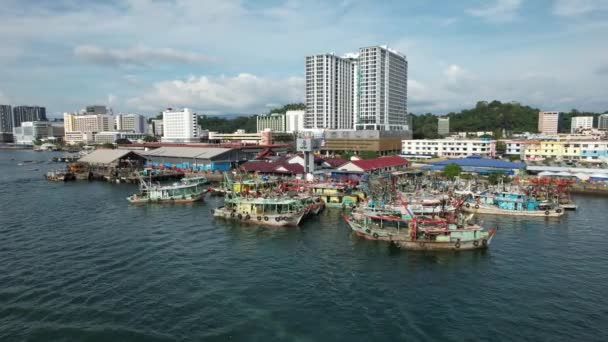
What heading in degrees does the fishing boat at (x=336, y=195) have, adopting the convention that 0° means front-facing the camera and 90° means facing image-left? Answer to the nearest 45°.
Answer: approximately 315°

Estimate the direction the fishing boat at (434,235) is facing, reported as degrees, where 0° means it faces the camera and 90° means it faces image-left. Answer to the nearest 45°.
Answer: approximately 270°

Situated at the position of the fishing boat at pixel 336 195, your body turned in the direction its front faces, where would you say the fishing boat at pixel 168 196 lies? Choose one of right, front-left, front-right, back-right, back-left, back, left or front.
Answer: back-right

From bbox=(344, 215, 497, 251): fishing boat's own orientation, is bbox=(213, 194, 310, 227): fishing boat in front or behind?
behind

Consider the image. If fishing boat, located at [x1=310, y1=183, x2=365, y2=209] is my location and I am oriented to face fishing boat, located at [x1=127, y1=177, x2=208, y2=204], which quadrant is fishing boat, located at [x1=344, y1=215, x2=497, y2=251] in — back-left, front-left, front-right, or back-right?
back-left

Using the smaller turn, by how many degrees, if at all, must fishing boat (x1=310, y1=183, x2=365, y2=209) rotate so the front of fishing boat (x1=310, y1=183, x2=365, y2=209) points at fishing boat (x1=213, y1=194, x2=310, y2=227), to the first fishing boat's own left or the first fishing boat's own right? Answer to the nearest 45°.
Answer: approximately 90° to the first fishing boat's own right

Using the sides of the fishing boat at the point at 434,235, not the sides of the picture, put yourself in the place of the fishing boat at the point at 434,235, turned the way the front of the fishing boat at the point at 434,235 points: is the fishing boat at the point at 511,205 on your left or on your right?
on your left

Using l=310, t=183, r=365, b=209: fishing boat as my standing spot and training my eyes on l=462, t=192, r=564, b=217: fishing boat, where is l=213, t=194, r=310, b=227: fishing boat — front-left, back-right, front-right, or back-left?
back-right
